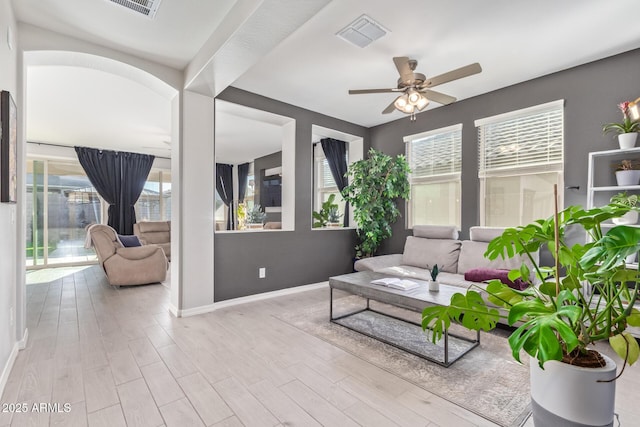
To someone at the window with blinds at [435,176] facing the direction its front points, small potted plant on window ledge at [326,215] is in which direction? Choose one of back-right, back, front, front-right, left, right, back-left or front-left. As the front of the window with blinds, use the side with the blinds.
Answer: front-right

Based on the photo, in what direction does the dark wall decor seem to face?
to the viewer's right

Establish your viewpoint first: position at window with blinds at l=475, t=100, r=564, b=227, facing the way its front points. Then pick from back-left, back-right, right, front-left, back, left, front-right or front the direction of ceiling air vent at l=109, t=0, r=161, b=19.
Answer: front

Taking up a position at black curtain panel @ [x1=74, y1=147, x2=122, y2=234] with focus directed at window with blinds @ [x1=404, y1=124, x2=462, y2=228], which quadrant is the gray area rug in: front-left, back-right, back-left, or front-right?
front-right

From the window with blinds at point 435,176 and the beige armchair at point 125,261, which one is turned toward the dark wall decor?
the window with blinds

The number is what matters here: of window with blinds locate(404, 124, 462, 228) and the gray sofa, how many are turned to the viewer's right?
0

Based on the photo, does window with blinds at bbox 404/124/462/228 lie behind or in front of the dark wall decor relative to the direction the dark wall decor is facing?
in front

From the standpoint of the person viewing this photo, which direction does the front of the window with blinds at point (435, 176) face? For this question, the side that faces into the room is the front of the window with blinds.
facing the viewer and to the left of the viewer

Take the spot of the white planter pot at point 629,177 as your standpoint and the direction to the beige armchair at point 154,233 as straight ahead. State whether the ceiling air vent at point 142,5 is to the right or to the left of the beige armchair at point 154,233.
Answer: left

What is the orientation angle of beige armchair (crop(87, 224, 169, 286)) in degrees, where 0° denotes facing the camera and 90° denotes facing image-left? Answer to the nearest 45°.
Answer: approximately 270°

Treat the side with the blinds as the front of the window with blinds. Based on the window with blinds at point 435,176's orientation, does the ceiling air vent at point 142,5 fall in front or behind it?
in front

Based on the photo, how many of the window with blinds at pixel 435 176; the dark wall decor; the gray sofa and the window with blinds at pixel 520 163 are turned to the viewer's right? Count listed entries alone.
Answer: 1

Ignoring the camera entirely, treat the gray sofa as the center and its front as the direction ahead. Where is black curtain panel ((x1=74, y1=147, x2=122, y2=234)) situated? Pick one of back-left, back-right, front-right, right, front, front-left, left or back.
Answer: front-right

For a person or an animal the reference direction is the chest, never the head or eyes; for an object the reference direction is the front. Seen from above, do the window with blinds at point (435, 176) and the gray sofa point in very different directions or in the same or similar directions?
same or similar directions

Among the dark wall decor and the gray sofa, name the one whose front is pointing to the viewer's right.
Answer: the dark wall decor

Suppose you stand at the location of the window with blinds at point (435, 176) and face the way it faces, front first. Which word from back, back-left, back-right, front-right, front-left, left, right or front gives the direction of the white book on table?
front-left
